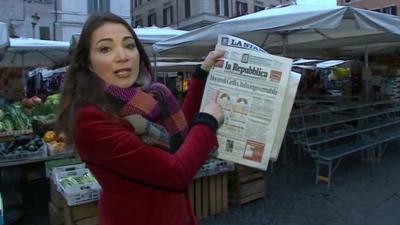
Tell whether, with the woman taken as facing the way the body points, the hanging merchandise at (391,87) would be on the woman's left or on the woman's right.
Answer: on the woman's left

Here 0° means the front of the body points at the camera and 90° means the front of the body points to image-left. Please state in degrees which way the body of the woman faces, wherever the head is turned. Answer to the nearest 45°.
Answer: approximately 315°

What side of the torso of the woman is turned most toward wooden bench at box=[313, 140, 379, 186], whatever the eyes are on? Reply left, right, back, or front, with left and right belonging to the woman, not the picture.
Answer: left

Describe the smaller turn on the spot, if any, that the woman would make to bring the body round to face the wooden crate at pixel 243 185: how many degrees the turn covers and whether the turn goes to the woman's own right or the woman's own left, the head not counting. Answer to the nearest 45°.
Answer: approximately 135° to the woman's own left

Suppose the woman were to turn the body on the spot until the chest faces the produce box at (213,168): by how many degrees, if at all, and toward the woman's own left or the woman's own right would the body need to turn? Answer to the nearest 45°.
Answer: approximately 135° to the woman's own left

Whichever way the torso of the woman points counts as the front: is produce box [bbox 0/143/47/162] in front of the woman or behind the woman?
behind

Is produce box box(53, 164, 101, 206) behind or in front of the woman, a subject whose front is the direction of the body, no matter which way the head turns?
behind
